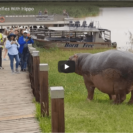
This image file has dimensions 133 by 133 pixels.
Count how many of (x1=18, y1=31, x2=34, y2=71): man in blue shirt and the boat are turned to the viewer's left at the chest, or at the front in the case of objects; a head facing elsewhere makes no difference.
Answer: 1

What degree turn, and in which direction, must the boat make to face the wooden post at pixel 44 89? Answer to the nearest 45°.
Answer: approximately 90° to its left

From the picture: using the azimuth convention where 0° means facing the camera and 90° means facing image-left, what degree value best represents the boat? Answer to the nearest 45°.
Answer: approximately 90°

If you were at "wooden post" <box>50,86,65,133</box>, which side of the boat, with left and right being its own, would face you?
left

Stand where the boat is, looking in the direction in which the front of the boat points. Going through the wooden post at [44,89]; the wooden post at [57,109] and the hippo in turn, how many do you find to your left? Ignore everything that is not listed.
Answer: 3

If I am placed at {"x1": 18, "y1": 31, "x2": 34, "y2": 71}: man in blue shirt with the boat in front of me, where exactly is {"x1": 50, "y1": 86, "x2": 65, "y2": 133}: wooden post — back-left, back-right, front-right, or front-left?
back-right

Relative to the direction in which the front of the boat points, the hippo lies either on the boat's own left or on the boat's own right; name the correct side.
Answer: on the boat's own left

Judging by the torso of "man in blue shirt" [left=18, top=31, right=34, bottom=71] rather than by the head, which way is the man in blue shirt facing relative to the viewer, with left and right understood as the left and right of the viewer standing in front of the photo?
facing the viewer and to the right of the viewer

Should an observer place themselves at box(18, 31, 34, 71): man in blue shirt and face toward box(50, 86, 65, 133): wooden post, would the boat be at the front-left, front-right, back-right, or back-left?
back-left

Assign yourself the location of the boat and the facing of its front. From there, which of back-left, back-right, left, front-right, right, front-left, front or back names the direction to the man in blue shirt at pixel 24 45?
left
